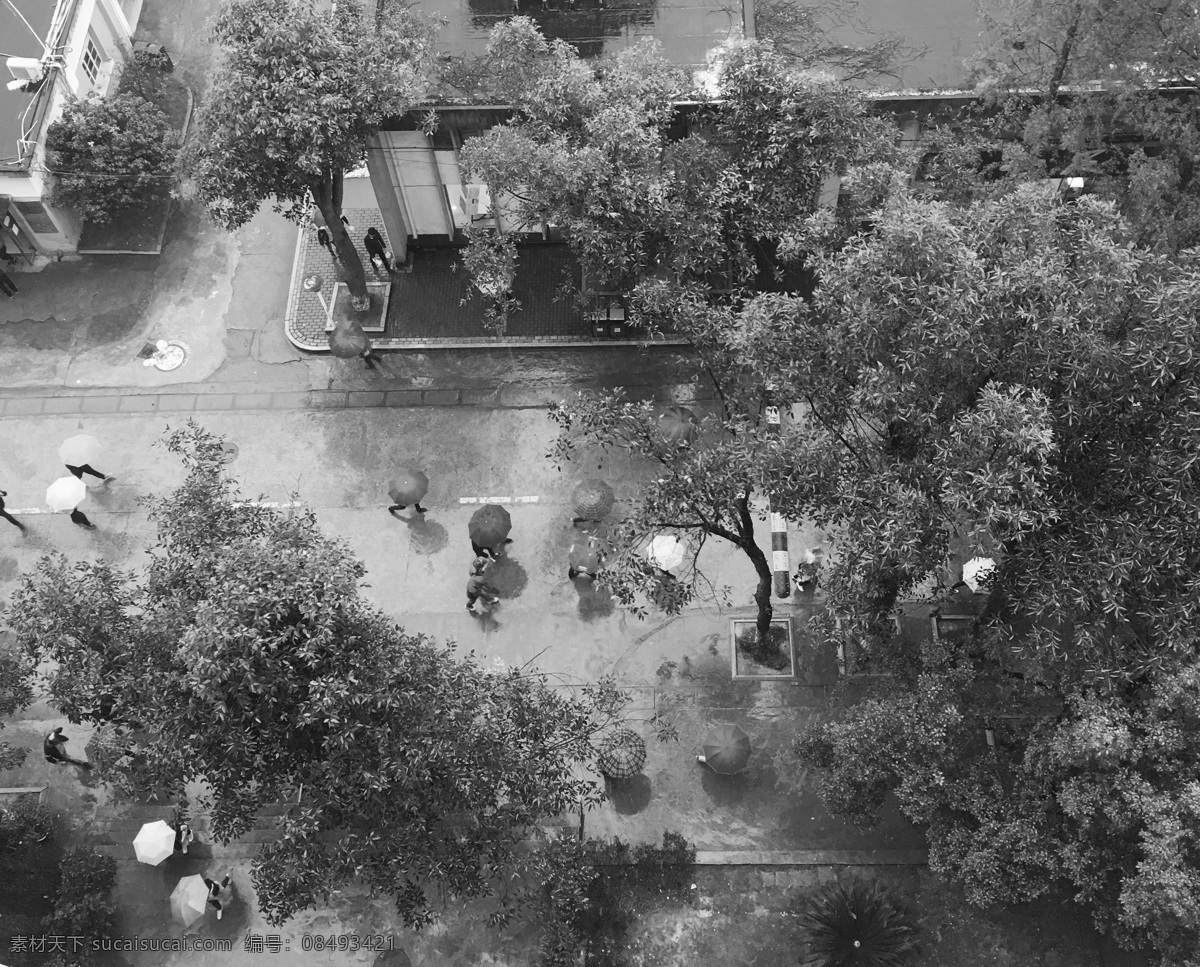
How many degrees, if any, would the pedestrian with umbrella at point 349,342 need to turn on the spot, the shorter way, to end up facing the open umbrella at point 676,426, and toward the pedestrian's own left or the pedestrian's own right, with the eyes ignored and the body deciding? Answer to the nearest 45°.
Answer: approximately 135° to the pedestrian's own left

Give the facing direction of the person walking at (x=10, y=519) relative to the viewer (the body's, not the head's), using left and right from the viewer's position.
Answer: facing to the left of the viewer

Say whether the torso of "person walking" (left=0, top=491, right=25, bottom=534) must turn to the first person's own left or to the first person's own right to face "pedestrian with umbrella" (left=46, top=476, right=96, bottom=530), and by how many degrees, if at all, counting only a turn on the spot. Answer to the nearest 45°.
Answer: approximately 135° to the first person's own left

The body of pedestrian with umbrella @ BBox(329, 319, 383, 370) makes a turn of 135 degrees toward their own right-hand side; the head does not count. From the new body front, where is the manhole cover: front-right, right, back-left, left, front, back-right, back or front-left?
left

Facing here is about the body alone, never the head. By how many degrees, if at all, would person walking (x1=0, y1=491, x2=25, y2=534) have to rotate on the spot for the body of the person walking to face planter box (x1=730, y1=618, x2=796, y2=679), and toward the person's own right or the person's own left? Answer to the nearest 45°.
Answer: approximately 135° to the person's own left
